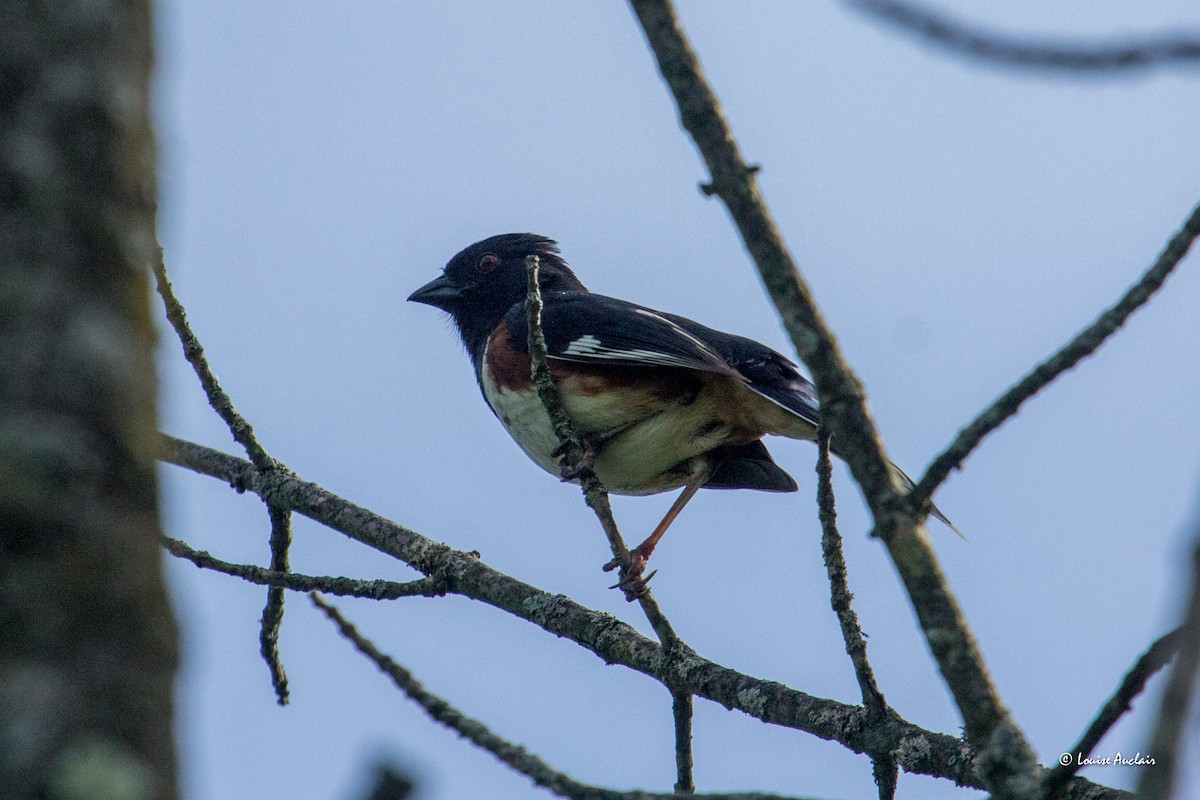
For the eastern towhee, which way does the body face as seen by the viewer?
to the viewer's left

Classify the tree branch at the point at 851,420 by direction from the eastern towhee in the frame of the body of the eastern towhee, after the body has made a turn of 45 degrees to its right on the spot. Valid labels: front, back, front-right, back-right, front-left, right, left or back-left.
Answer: back-right

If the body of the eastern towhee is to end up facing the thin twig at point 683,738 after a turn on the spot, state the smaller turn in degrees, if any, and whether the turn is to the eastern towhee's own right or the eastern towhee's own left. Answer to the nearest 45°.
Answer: approximately 90° to the eastern towhee's own left
